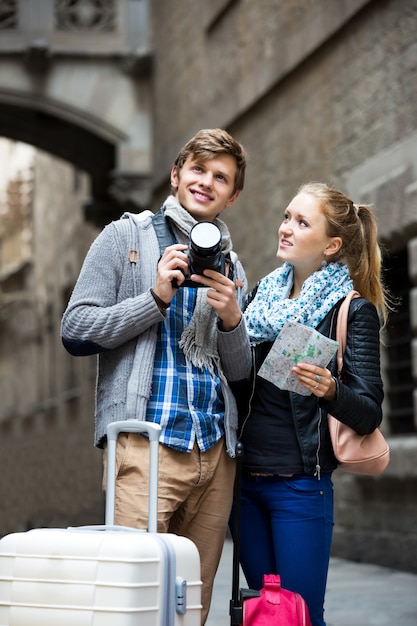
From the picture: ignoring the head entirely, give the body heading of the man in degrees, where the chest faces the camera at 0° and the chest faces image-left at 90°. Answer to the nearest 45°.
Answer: approximately 315°

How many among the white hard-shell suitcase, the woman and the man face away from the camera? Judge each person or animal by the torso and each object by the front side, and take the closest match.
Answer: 0

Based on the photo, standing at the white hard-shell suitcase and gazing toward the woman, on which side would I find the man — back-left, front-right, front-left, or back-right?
front-left

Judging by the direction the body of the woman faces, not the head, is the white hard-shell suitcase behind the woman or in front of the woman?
in front

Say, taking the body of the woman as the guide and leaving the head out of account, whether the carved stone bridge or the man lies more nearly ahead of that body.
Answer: the man

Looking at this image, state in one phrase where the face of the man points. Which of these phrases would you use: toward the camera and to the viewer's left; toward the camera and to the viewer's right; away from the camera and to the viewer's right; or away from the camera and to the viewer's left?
toward the camera and to the viewer's right

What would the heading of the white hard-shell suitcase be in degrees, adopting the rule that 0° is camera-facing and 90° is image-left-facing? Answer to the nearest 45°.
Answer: approximately 45°

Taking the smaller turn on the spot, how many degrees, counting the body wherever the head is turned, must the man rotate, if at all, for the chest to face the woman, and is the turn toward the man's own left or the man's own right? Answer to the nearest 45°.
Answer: approximately 45° to the man's own left

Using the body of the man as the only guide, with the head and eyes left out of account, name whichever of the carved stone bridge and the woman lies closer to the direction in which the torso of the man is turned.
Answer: the woman

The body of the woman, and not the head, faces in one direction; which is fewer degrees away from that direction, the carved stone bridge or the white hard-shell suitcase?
the white hard-shell suitcase

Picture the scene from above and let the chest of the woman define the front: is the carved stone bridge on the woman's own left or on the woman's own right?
on the woman's own right

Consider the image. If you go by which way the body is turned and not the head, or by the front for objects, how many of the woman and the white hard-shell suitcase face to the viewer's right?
0

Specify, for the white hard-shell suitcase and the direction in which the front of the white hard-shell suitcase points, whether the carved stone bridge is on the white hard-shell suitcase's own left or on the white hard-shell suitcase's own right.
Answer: on the white hard-shell suitcase's own right
